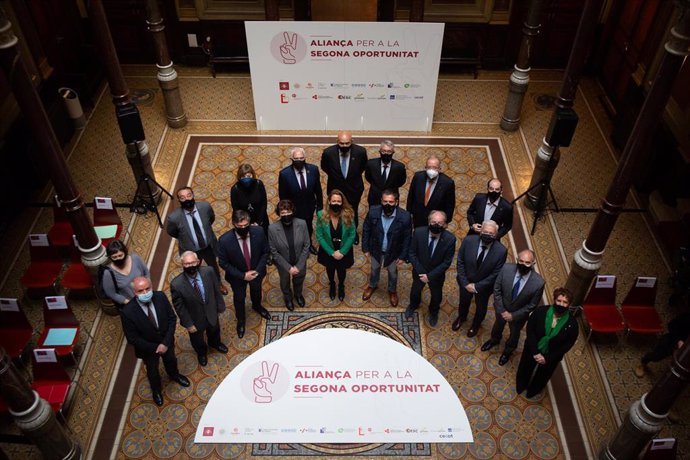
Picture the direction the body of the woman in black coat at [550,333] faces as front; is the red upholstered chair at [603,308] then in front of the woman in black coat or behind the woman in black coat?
behind

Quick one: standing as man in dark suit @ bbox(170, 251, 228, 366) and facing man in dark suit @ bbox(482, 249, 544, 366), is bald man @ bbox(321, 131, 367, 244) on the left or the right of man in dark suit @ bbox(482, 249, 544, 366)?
left

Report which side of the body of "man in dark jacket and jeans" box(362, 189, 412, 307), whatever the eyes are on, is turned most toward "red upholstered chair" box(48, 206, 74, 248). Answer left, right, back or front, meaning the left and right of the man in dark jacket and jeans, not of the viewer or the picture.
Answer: right

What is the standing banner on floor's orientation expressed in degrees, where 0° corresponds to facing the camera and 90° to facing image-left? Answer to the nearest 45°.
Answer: approximately 0°

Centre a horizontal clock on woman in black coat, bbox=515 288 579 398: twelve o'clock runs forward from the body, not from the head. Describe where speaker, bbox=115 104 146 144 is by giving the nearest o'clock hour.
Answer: The speaker is roughly at 3 o'clock from the woman in black coat.

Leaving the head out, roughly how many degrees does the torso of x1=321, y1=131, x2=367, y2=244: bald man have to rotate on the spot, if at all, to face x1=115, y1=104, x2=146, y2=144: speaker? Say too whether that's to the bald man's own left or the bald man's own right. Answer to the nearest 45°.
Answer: approximately 90° to the bald man's own right

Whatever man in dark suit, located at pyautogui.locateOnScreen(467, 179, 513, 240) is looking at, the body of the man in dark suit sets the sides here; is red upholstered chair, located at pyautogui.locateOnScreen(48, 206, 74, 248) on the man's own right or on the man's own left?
on the man's own right

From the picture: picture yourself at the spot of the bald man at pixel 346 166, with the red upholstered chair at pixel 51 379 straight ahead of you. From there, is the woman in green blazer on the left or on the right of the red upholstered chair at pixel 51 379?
left

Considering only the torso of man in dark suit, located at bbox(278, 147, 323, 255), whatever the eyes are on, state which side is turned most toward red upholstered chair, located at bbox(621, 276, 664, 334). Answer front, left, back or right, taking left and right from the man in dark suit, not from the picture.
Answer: left

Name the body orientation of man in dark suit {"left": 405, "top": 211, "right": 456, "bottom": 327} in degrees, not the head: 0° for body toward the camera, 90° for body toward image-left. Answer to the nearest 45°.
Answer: approximately 0°
